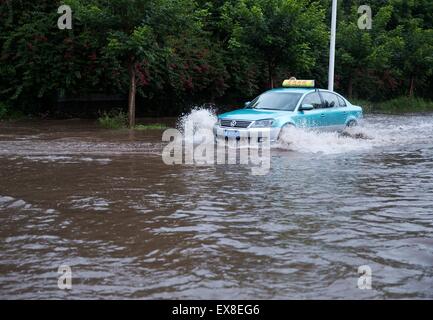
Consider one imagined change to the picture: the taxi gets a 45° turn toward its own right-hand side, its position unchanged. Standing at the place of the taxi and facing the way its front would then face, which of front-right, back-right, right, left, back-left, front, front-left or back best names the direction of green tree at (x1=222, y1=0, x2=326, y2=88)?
right

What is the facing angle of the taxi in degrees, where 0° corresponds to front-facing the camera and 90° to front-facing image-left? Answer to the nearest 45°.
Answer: approximately 45°
